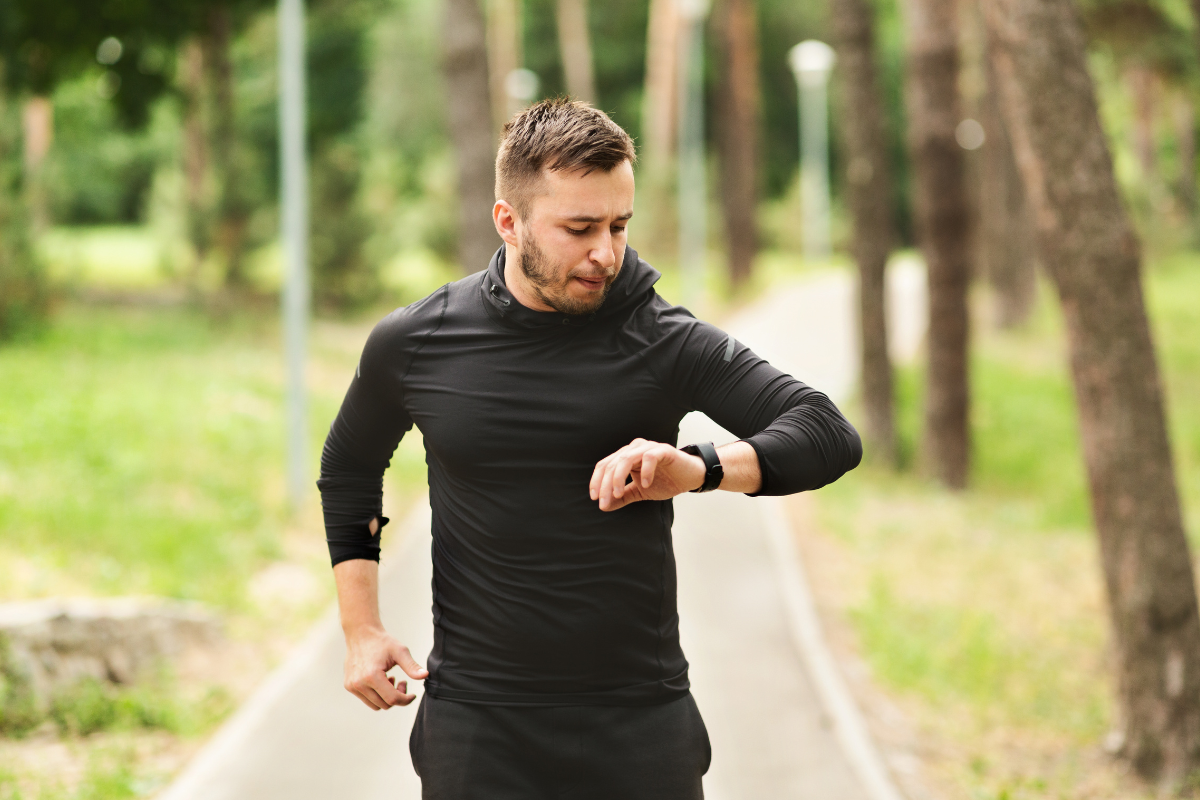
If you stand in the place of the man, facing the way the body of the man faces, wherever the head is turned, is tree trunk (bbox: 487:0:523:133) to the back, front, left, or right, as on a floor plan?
back

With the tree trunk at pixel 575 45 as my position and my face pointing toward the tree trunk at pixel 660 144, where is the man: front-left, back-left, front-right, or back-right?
front-right

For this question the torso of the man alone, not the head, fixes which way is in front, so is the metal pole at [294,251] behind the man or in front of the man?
behind

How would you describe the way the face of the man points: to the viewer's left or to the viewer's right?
to the viewer's right

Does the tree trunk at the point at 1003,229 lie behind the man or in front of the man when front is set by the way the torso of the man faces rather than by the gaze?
behind

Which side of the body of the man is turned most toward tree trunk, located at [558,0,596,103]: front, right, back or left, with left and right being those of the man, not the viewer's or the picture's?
back

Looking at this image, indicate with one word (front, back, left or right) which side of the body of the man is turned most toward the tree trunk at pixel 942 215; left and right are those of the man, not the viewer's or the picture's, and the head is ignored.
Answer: back

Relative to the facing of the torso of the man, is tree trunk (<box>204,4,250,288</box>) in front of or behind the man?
behind

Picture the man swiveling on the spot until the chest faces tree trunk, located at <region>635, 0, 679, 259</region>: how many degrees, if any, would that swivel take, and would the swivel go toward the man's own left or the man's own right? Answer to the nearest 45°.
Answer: approximately 180°

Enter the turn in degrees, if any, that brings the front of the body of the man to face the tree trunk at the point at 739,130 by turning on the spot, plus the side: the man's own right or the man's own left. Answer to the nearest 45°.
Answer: approximately 180°

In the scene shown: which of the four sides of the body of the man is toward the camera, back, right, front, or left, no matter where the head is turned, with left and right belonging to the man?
front

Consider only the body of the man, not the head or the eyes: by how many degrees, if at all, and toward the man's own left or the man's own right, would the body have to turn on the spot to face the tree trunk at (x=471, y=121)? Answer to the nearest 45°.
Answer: approximately 180°
